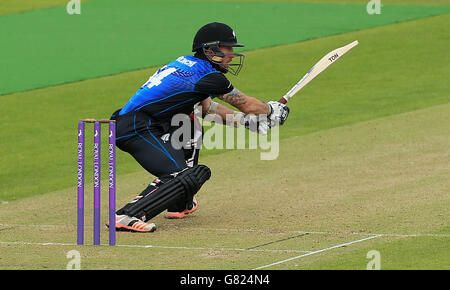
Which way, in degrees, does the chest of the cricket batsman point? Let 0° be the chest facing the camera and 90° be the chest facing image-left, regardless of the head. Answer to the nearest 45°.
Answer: approximately 270°
